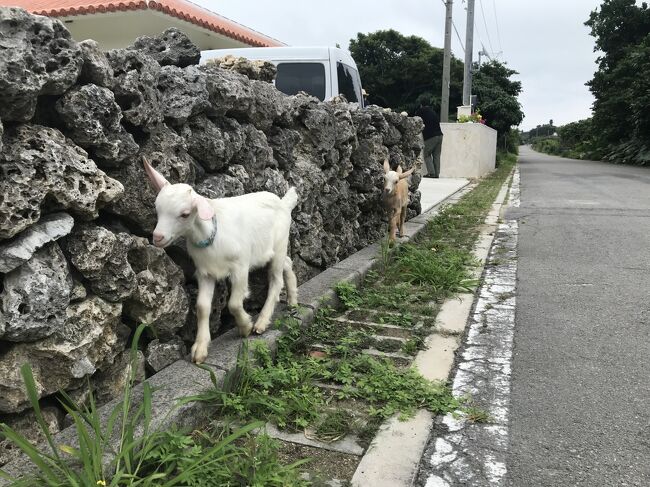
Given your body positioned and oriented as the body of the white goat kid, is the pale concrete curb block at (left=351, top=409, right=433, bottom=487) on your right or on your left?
on your left

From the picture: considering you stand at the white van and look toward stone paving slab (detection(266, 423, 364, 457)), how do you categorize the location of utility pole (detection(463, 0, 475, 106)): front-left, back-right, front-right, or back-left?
back-left

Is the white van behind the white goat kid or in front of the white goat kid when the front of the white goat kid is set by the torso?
behind

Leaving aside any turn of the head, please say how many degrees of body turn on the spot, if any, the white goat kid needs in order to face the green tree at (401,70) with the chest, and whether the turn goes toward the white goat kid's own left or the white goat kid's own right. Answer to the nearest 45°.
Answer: approximately 135° to the white goat kid's own right

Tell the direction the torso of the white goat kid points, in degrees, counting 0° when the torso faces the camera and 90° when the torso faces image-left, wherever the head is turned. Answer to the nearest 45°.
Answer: approximately 45°

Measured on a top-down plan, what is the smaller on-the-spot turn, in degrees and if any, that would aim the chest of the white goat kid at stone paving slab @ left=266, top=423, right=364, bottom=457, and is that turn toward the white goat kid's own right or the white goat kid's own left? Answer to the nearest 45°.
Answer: approximately 90° to the white goat kid's own left

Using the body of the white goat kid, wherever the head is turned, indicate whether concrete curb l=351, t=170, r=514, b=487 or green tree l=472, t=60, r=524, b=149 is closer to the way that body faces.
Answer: the concrete curb

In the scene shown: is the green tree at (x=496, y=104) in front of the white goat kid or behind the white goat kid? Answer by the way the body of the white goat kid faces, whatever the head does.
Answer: behind

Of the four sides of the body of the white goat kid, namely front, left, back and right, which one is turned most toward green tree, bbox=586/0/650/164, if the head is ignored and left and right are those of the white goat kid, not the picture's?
back

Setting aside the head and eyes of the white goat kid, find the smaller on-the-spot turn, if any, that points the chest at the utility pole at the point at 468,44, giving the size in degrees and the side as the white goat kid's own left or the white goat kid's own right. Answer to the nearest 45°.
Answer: approximately 180°

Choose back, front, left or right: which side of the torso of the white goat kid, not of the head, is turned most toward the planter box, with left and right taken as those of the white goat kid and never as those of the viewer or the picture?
back
